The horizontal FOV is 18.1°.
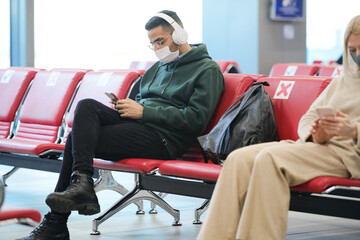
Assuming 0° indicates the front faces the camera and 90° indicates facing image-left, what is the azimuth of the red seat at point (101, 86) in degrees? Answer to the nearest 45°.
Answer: approximately 45°

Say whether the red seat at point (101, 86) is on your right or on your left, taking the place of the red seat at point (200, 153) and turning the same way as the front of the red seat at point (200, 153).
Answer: on your right

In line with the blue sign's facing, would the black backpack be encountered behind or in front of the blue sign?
in front

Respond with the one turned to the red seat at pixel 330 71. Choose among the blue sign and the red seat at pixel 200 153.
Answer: the blue sign

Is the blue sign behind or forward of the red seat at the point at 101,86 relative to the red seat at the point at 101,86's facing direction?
behind

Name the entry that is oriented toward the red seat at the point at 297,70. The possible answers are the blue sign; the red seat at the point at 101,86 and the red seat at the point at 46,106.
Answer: the blue sign

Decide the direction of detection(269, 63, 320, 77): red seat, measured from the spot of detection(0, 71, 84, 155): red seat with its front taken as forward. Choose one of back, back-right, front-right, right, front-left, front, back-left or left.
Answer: back
